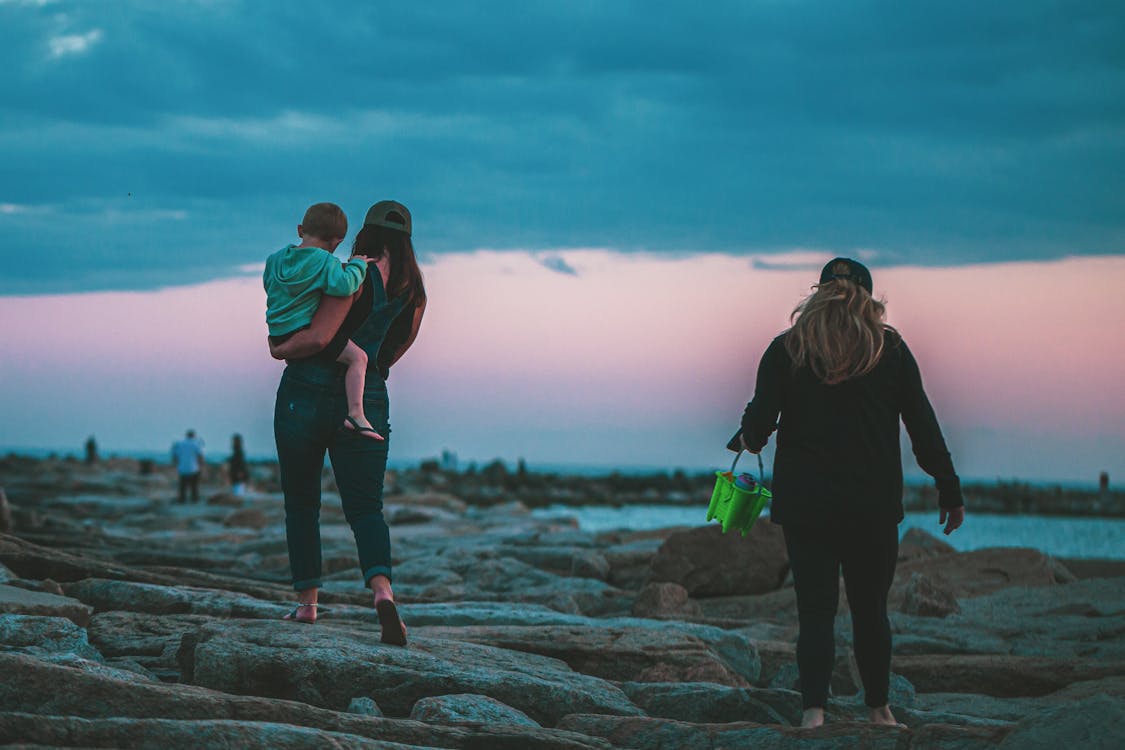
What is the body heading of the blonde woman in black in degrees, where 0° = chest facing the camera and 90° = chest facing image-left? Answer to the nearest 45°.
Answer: approximately 180°

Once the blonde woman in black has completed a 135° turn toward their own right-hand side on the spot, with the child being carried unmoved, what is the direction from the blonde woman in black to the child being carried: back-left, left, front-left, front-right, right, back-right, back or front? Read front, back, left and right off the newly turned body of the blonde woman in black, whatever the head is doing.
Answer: back-right

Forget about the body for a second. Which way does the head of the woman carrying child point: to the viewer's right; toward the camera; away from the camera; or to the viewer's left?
away from the camera

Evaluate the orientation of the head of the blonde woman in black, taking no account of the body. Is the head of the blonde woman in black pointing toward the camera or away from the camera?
away from the camera

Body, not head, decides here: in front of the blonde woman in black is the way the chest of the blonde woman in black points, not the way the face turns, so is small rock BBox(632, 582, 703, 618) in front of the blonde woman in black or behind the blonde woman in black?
in front

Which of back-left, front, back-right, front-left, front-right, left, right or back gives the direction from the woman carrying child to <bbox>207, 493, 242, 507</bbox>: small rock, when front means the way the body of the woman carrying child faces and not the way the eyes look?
front

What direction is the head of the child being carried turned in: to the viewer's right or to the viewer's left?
to the viewer's right

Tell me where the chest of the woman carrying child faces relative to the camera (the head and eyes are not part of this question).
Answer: away from the camera
